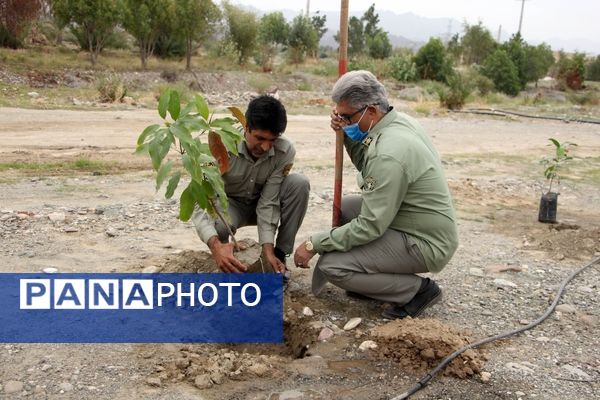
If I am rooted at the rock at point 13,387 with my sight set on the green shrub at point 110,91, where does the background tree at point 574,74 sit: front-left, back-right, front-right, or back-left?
front-right

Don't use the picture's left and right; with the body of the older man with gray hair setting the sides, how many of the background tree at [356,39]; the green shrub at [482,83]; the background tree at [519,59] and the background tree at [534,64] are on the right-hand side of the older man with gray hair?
4

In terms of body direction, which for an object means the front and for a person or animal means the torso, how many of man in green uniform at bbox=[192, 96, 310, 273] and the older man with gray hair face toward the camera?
1

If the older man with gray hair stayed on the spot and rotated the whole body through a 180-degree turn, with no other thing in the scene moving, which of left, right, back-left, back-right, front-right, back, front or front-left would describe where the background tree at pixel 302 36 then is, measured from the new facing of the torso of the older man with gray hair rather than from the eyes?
left

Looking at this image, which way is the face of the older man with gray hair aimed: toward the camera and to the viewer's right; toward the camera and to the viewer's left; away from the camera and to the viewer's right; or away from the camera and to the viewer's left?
toward the camera and to the viewer's left

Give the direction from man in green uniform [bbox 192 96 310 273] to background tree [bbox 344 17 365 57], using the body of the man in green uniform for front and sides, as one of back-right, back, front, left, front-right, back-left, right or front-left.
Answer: back

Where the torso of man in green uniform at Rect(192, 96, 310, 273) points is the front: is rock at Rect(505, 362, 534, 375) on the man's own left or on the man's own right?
on the man's own left

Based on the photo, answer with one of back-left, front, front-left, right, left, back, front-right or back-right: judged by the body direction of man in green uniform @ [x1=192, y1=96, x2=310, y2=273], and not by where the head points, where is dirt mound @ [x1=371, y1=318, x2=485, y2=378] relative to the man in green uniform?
front-left

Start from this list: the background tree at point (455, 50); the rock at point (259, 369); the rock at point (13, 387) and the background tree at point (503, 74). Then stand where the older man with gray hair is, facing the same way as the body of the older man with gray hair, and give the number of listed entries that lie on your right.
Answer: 2

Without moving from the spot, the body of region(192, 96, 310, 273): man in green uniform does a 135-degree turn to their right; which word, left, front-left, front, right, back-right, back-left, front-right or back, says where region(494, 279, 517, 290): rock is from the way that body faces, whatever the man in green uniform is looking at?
back-right

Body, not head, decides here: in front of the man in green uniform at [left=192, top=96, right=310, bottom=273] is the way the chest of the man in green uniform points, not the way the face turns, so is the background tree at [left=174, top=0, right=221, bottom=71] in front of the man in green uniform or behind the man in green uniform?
behind

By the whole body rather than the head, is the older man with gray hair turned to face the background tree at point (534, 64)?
no

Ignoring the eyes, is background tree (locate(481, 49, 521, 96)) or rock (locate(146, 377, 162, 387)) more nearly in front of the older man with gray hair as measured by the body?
the rock

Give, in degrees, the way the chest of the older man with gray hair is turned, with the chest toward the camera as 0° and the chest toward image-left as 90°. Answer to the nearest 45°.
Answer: approximately 90°

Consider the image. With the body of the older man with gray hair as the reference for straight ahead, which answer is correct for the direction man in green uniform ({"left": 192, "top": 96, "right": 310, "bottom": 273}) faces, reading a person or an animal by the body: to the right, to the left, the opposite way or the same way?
to the left

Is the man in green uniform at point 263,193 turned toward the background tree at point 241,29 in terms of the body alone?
no

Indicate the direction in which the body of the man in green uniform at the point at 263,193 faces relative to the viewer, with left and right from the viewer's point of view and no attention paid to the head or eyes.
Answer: facing the viewer

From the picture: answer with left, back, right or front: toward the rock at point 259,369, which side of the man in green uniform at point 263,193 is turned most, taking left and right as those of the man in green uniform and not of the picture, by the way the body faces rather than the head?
front

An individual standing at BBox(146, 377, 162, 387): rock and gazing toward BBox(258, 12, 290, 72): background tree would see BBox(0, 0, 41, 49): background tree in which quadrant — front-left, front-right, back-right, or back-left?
front-left
